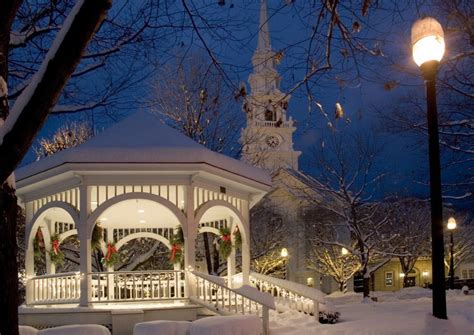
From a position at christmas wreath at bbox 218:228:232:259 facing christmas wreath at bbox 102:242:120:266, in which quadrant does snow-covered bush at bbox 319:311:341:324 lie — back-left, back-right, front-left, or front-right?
back-left

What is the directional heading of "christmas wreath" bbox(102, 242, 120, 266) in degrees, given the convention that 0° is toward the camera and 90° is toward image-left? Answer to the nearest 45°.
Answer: approximately 0°

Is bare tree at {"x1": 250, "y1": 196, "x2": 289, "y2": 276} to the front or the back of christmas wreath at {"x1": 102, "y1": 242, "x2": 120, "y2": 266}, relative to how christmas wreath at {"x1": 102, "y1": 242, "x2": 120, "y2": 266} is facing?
to the back

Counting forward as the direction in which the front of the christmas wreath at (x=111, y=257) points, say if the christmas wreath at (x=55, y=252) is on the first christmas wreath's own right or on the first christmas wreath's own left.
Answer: on the first christmas wreath's own right

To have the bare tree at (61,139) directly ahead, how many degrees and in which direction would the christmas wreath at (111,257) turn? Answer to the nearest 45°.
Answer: approximately 180°

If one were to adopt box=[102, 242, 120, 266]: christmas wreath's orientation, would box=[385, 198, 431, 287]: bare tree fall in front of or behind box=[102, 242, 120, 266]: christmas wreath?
behind

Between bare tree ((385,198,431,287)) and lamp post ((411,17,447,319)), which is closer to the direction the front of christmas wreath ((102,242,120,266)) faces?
the lamp post

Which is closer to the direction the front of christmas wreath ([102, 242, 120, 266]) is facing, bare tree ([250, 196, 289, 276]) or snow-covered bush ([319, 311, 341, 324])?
the snow-covered bush
